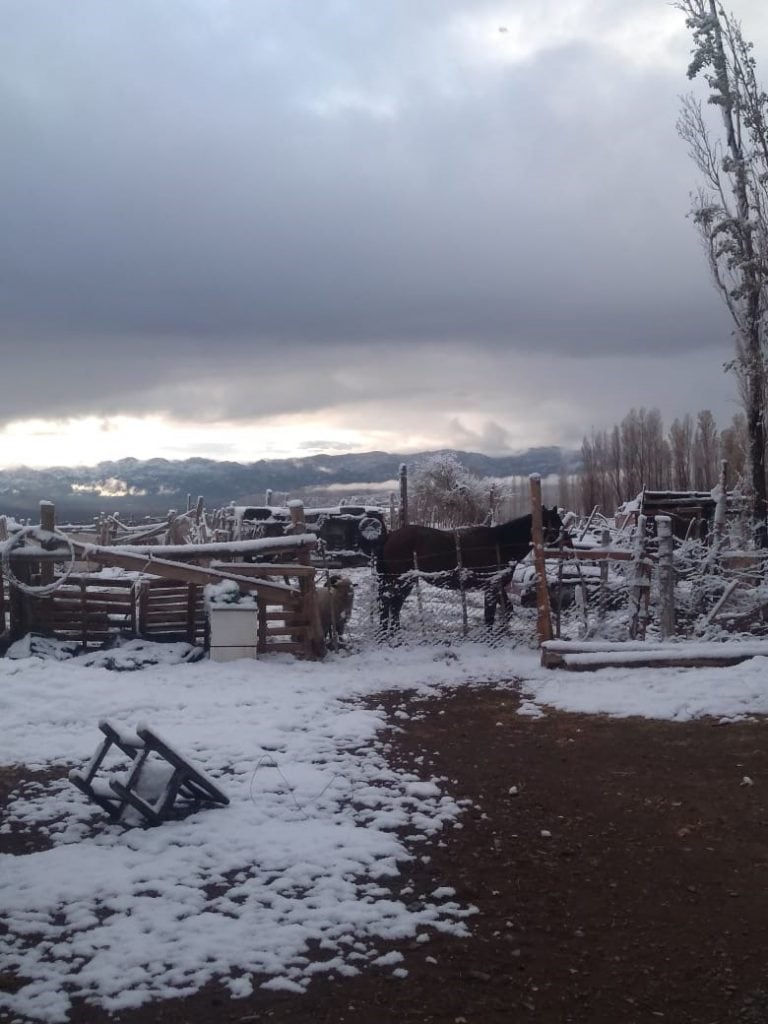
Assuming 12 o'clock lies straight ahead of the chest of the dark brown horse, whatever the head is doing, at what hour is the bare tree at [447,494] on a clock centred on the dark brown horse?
The bare tree is roughly at 9 o'clock from the dark brown horse.

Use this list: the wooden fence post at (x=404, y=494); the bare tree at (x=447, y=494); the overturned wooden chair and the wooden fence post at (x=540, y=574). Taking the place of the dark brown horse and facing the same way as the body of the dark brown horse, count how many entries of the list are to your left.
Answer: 2

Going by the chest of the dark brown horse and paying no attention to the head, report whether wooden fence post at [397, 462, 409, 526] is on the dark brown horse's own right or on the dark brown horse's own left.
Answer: on the dark brown horse's own left

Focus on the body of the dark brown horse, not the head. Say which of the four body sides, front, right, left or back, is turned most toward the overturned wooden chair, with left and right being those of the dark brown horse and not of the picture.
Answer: right

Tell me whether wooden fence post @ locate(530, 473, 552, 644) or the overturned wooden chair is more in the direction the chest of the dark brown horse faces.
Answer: the wooden fence post

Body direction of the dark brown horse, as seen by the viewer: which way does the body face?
to the viewer's right

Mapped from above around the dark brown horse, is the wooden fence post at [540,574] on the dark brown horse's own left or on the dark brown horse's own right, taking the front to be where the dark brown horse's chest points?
on the dark brown horse's own right

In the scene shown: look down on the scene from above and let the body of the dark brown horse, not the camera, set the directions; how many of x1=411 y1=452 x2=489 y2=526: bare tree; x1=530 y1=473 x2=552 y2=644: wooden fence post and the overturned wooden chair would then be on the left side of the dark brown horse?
1

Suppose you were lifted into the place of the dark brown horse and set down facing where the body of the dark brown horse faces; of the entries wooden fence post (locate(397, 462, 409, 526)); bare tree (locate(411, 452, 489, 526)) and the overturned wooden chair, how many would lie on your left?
2
